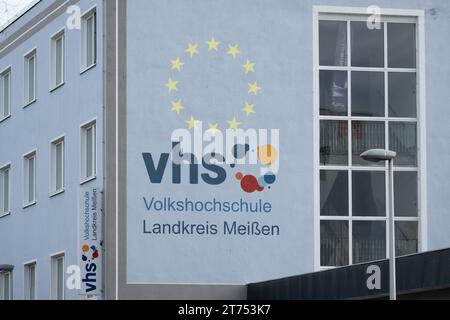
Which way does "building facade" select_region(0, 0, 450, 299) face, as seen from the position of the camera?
facing the viewer
